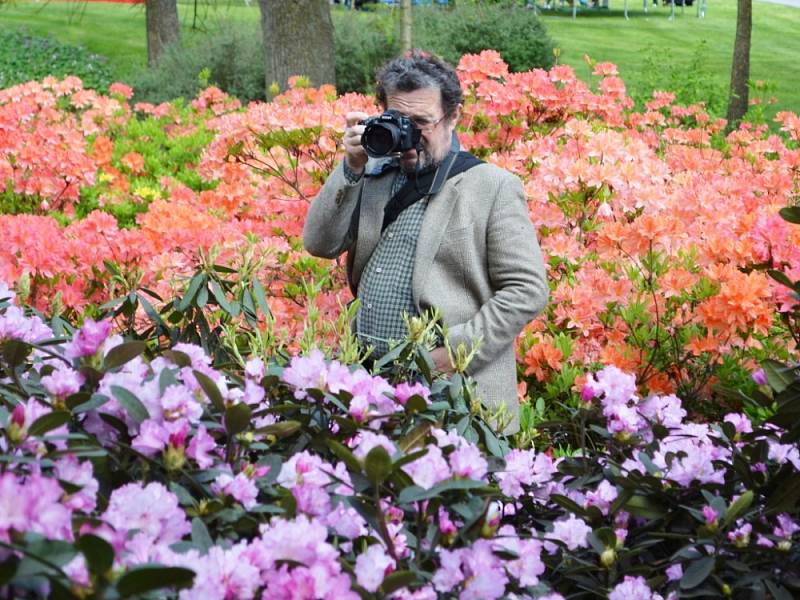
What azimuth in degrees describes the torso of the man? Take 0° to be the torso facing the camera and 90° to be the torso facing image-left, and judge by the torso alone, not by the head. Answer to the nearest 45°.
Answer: approximately 45°

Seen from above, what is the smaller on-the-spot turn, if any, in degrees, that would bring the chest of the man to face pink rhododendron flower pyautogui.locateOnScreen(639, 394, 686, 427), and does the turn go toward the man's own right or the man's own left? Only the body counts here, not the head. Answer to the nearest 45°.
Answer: approximately 45° to the man's own left

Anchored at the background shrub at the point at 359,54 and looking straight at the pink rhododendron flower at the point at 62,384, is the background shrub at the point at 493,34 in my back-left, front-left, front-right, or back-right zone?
back-left

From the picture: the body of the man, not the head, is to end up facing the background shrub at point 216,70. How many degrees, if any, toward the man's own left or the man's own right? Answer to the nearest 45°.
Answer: approximately 135° to the man's own right

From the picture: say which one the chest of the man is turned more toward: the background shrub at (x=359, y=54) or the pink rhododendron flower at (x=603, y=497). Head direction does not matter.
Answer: the pink rhododendron flower

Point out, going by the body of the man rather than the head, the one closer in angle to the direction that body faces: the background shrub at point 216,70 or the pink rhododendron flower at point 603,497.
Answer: the pink rhododendron flower

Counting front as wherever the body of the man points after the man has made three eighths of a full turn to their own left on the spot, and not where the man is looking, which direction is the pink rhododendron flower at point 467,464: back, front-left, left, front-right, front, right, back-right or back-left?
right

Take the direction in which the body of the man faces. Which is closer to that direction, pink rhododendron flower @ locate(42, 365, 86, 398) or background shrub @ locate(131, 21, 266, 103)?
the pink rhododendron flower
